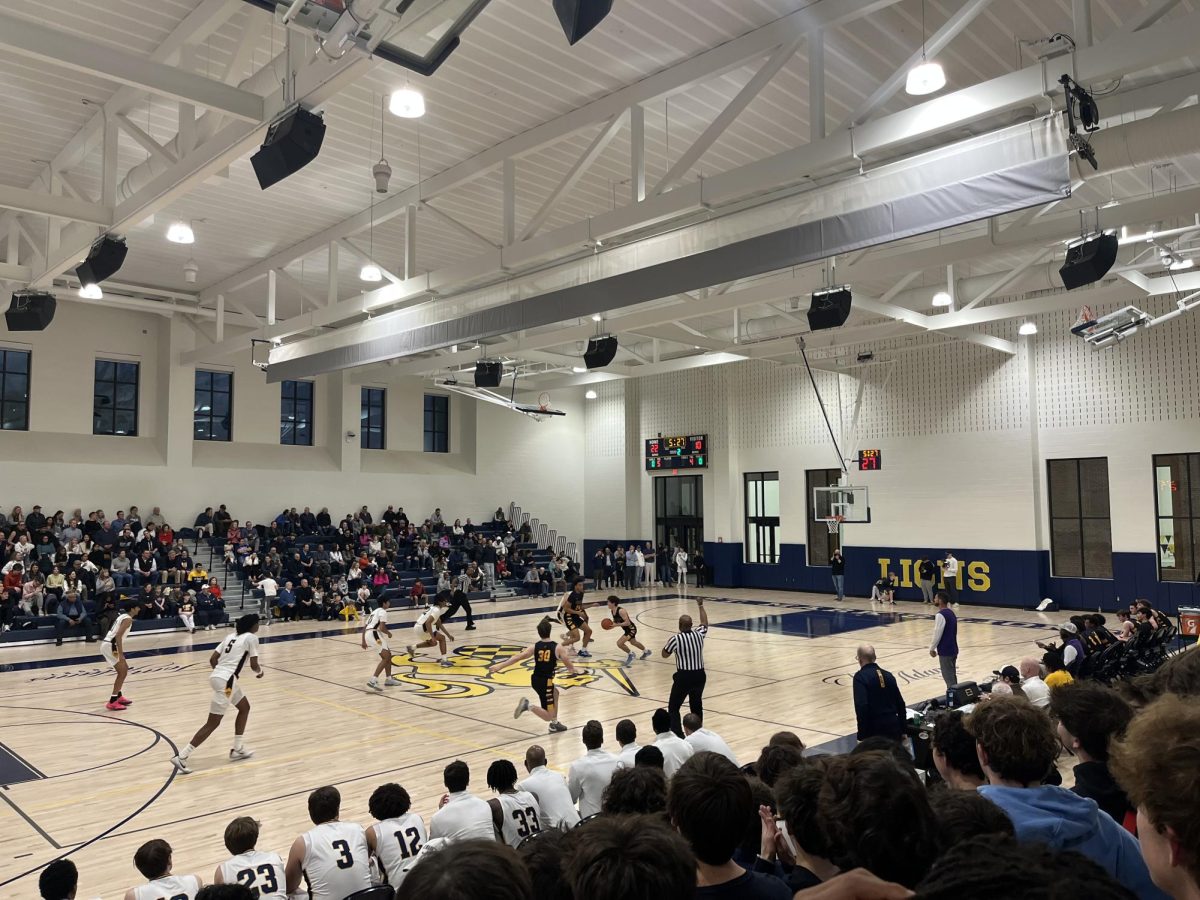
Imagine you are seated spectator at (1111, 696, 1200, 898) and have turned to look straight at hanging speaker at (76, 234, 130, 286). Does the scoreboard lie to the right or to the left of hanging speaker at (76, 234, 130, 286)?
right

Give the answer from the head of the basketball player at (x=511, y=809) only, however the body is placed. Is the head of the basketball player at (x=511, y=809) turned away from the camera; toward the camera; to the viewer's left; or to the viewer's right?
away from the camera

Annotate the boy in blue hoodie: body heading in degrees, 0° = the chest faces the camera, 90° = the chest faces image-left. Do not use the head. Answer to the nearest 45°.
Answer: approximately 135°

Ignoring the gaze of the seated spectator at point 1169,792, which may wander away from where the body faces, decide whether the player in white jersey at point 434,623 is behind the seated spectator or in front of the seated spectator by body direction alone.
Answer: in front

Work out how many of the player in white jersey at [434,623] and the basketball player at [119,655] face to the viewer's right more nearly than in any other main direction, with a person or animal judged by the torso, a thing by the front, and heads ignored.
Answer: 2

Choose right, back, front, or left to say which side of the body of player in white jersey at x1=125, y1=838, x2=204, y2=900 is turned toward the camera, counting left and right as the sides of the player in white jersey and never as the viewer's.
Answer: back

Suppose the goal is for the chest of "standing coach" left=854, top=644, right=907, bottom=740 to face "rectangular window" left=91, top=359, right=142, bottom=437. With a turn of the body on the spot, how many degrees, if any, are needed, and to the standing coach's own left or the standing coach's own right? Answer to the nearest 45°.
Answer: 0° — they already face it

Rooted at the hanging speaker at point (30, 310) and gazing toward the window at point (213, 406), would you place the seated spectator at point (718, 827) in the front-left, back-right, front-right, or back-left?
back-right

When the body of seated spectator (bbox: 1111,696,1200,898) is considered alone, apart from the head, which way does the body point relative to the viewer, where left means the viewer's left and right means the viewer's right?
facing away from the viewer and to the left of the viewer

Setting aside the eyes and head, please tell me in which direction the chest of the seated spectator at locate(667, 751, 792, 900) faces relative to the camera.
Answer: away from the camera

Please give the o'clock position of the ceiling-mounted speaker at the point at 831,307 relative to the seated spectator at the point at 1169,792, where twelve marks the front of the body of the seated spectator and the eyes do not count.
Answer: The ceiling-mounted speaker is roughly at 1 o'clock from the seated spectator.

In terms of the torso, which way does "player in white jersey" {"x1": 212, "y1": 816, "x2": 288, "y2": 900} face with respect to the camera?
away from the camera

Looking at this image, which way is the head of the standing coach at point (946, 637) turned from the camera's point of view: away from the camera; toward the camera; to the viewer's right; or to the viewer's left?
to the viewer's left

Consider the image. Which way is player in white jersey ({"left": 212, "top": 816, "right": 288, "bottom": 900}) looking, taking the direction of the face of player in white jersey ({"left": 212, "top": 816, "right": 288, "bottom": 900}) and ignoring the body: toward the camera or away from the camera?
away from the camera
